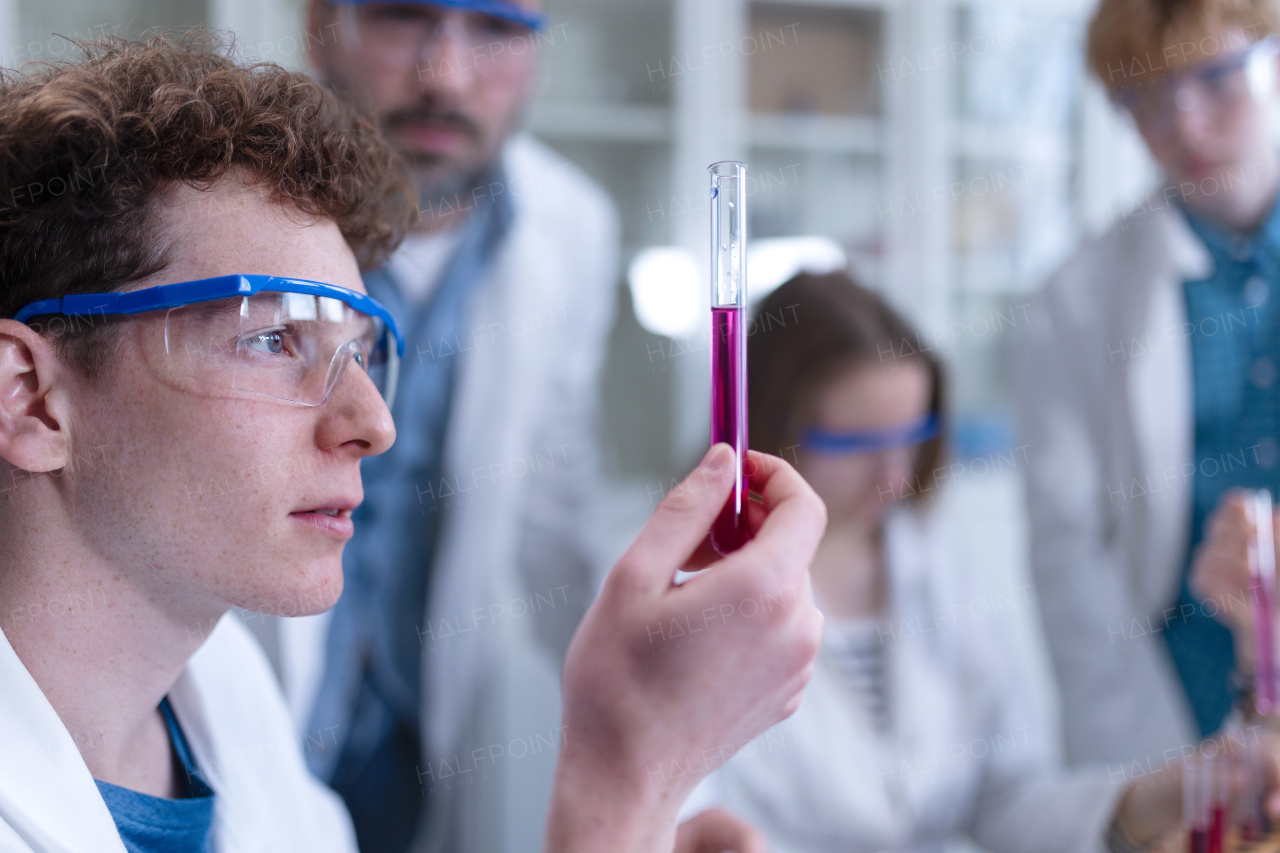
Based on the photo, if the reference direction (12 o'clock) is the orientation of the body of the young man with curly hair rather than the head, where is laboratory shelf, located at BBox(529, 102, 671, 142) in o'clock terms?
The laboratory shelf is roughly at 8 o'clock from the young man with curly hair.

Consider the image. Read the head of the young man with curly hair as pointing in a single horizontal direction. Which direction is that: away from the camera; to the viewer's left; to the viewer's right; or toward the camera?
to the viewer's right

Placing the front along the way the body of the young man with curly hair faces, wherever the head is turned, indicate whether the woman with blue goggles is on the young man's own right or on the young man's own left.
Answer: on the young man's own left

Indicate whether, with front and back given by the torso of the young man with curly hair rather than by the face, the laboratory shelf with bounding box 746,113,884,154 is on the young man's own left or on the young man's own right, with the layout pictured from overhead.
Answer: on the young man's own left
